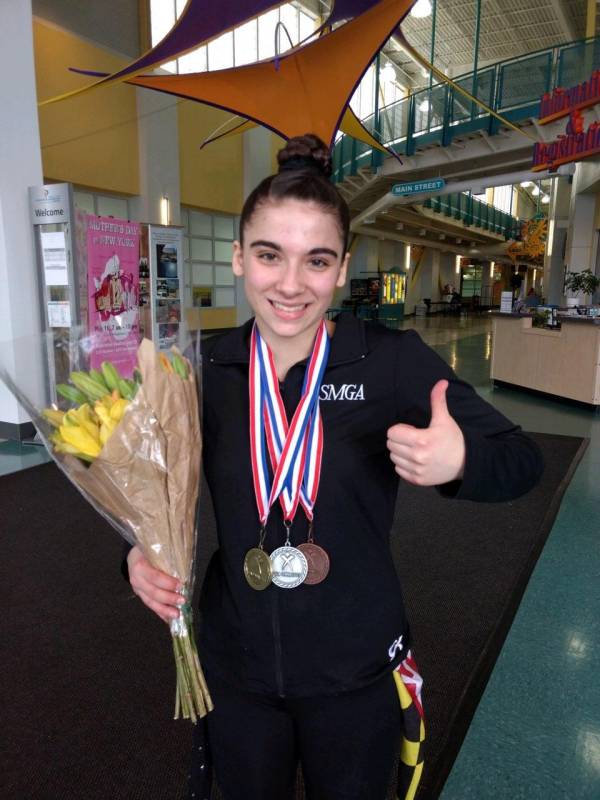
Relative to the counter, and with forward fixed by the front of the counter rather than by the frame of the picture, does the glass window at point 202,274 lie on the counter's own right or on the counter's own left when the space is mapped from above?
on the counter's own right

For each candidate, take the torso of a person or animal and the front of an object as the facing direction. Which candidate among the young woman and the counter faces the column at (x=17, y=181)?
the counter

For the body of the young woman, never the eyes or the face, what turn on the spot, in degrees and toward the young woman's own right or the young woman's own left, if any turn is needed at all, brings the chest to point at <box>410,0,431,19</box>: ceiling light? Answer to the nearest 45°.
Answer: approximately 180°

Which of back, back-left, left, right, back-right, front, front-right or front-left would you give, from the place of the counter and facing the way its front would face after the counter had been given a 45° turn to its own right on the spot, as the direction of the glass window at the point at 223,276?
front-right

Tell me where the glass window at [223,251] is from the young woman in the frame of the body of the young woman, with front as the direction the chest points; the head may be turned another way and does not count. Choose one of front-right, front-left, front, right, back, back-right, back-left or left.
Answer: back

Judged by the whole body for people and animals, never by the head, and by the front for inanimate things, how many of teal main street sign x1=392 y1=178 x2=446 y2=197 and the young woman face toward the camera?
2

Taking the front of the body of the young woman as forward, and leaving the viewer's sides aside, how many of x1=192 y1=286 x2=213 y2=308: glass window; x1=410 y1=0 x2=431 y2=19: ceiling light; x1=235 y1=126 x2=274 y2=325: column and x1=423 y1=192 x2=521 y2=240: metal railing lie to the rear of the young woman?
4

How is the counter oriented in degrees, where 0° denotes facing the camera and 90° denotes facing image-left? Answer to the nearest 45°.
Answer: approximately 45°

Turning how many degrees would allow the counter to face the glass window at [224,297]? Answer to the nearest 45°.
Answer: approximately 90° to its right

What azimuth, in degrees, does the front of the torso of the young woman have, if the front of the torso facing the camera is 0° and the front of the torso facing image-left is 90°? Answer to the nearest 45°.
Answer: approximately 0°
